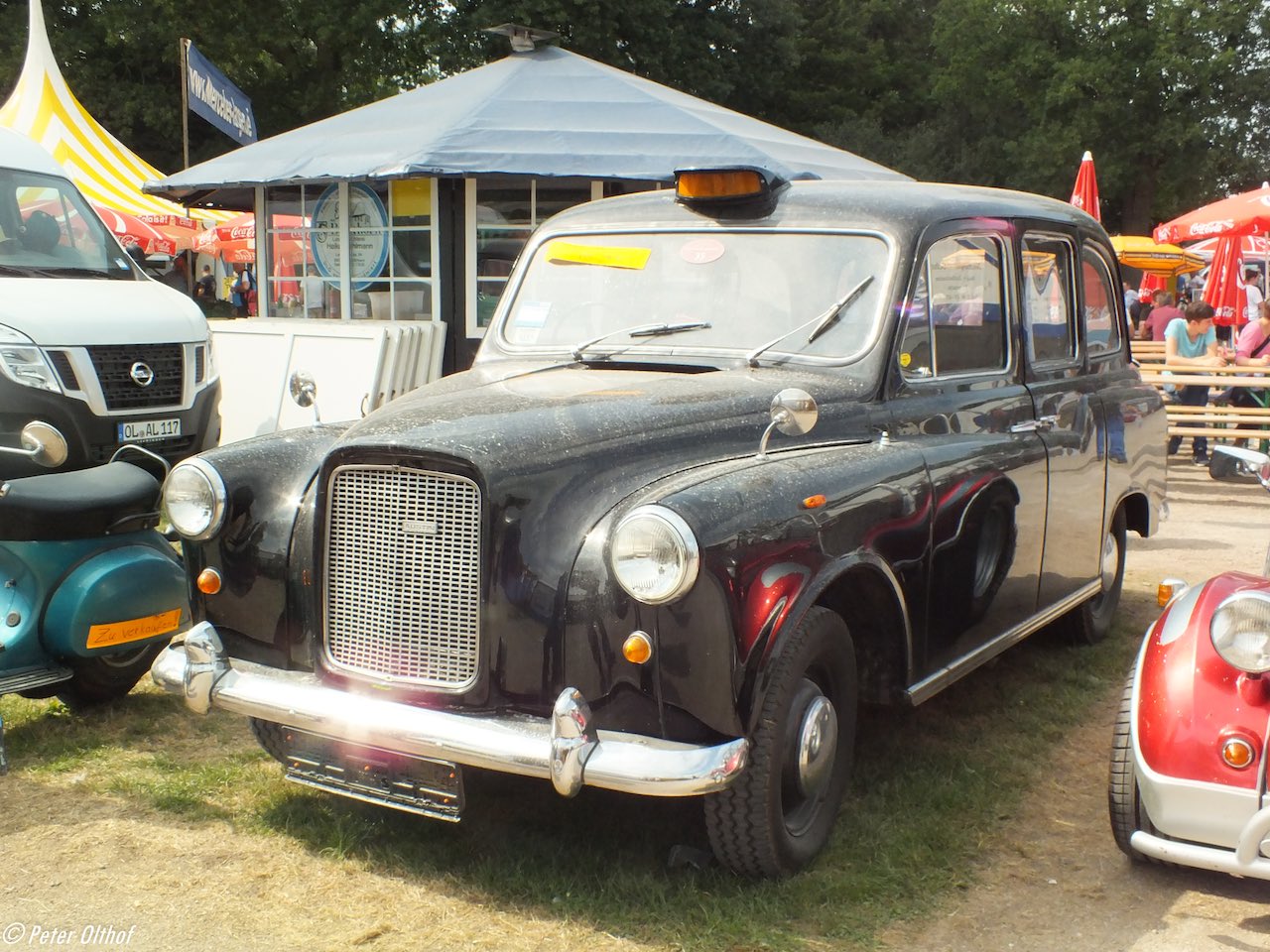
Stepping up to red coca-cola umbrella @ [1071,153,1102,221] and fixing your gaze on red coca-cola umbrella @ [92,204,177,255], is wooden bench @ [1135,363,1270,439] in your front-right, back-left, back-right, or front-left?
back-left

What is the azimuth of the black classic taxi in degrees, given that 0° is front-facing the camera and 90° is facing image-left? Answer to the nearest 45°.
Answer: approximately 45°

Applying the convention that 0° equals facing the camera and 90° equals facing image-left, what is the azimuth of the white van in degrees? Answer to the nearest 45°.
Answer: approximately 315°

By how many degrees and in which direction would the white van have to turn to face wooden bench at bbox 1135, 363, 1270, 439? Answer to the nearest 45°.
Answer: approximately 45° to its left

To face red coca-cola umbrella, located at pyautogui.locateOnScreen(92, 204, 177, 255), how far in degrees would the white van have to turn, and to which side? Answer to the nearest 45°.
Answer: approximately 135° to its left

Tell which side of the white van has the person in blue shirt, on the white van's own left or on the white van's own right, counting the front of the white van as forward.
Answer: on the white van's own left
